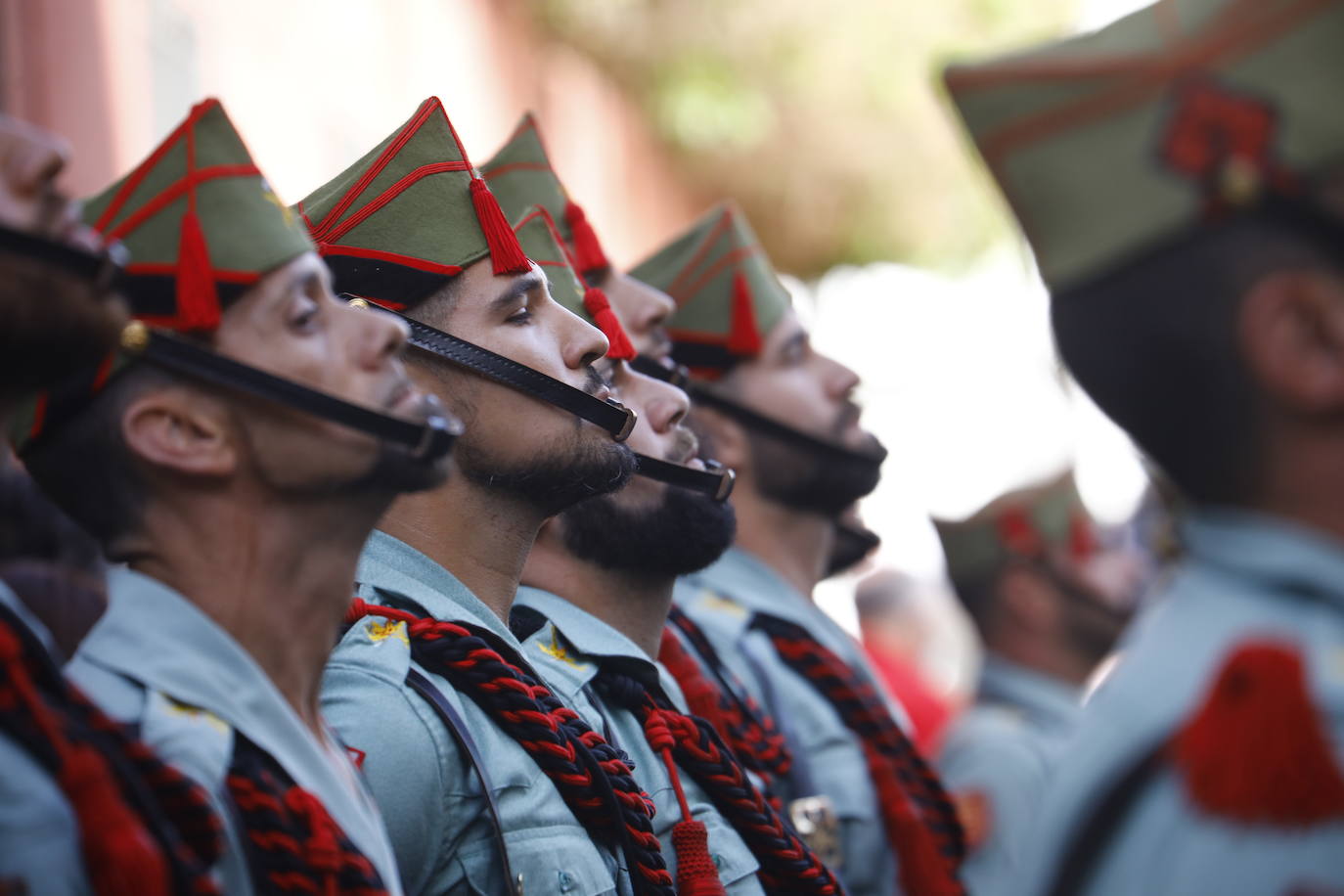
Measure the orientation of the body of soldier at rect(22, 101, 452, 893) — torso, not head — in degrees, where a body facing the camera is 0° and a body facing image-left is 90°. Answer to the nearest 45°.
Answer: approximately 270°

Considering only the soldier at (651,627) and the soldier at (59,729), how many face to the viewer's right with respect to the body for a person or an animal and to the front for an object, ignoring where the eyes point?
2

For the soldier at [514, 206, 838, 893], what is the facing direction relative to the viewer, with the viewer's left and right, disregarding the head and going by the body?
facing to the right of the viewer

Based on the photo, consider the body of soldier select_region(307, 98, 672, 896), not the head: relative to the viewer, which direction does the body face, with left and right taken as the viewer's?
facing to the right of the viewer

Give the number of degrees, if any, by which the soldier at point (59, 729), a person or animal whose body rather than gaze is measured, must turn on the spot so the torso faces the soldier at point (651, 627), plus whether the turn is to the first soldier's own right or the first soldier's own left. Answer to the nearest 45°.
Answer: approximately 45° to the first soldier's own left

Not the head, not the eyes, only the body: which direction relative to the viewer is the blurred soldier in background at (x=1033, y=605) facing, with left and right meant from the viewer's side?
facing to the right of the viewer

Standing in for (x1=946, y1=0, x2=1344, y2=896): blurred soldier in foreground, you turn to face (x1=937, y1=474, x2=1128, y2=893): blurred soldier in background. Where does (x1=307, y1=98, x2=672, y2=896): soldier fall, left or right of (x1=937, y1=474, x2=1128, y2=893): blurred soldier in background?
left

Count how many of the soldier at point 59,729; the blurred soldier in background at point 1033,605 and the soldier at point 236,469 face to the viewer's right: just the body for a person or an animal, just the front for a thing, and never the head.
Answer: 3

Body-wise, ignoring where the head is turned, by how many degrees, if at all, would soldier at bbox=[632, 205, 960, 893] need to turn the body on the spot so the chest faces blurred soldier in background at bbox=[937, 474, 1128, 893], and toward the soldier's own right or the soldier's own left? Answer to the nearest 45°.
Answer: approximately 45° to the soldier's own left

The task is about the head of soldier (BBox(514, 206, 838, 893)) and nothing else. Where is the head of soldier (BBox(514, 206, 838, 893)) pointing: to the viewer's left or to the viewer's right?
to the viewer's right

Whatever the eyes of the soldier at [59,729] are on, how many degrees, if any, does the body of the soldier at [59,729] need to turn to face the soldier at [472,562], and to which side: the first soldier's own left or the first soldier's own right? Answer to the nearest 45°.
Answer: approximately 45° to the first soldier's own left
